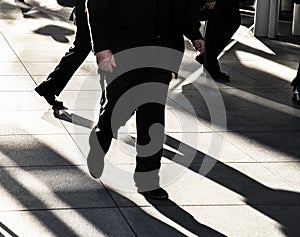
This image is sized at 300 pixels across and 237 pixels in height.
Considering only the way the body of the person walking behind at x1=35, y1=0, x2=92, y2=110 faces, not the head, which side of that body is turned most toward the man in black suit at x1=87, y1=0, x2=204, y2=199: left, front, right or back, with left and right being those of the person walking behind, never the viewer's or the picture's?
right

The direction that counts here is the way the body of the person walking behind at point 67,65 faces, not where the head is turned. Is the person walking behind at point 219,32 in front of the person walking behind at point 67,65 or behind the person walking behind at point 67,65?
in front

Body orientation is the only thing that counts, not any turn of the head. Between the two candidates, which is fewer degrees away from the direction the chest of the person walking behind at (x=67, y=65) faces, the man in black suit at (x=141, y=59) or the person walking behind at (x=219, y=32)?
the person walking behind

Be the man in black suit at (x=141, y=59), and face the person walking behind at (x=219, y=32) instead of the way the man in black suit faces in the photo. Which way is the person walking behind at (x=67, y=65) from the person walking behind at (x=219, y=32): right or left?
left
